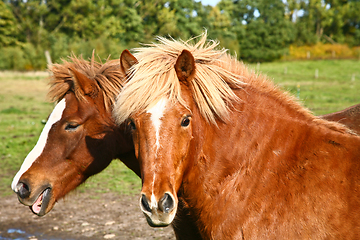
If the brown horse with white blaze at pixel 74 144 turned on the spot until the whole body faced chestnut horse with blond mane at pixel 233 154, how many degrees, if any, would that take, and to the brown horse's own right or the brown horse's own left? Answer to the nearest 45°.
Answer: approximately 135° to the brown horse's own left

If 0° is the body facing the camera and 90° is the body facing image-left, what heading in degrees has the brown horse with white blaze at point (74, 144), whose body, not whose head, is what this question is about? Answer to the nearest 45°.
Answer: approximately 90°

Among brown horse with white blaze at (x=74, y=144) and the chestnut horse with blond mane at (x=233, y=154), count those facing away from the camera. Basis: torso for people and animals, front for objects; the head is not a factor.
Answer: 0

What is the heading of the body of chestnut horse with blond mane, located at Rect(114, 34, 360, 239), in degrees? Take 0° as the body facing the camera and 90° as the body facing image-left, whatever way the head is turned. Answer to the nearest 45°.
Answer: approximately 45°

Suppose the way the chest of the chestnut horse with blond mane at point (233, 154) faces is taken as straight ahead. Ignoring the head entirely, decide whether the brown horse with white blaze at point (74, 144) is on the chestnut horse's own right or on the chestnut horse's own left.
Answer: on the chestnut horse's own right
